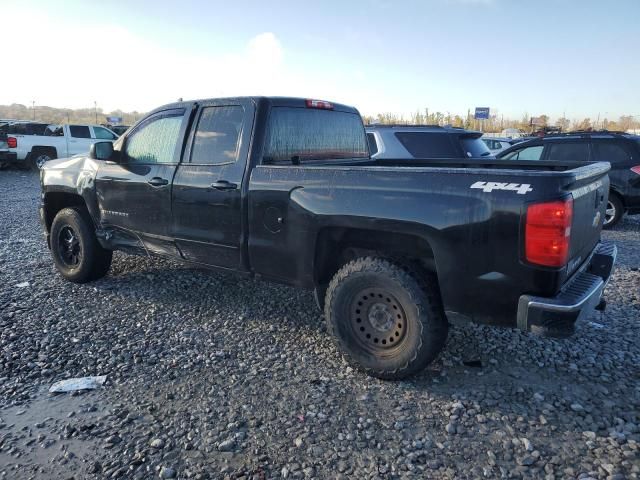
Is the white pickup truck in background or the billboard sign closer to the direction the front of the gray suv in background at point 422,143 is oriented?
the white pickup truck in background

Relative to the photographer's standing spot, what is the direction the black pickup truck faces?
facing away from the viewer and to the left of the viewer

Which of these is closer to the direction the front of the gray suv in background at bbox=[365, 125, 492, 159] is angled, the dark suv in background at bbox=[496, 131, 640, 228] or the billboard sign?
the billboard sign

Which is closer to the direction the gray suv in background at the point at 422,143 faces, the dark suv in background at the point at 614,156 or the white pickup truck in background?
the white pickup truck in background

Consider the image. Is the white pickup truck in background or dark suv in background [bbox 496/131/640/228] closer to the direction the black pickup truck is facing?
the white pickup truck in background

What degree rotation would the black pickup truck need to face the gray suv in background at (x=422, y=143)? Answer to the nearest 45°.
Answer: approximately 45° to its right

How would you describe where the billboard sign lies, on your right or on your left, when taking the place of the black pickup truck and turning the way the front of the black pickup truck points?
on your right

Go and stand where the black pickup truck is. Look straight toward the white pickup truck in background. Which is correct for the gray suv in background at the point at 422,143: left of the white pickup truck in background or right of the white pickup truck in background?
right

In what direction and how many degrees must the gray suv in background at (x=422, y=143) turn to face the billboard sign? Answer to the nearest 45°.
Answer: approximately 45° to its right

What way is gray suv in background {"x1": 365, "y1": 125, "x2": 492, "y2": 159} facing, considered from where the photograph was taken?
facing away from the viewer and to the left of the viewer
